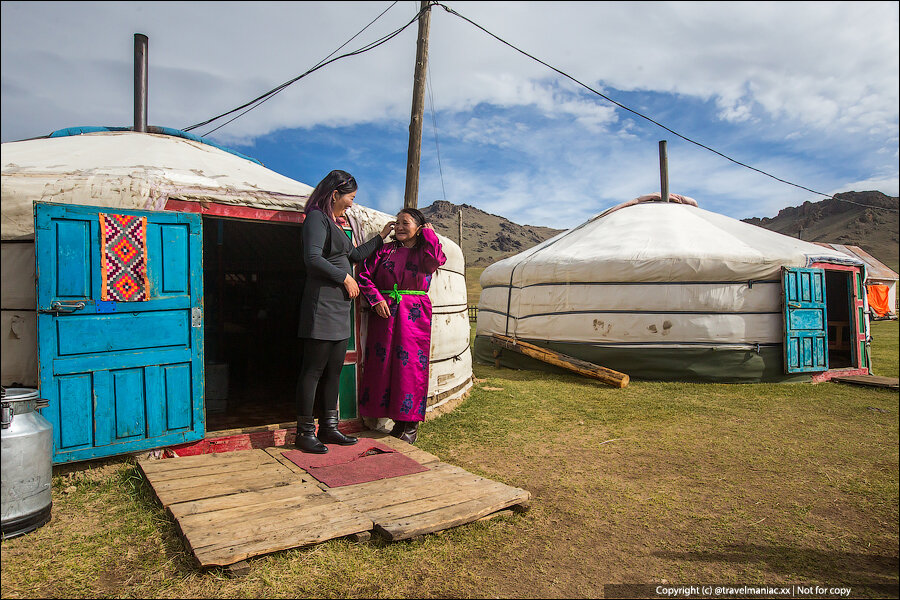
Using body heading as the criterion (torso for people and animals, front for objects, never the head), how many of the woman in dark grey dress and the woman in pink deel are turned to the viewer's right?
1

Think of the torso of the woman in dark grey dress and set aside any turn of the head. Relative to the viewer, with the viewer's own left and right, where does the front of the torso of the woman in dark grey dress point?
facing to the right of the viewer

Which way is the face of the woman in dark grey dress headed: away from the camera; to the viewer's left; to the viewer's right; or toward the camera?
to the viewer's right

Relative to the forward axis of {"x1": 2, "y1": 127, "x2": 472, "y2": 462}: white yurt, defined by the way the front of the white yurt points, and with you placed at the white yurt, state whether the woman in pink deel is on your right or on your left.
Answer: on your left

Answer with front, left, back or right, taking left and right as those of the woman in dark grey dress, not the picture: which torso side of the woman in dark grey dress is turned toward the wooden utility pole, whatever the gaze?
left

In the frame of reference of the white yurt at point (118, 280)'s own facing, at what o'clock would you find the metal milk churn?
The metal milk churn is roughly at 2 o'clock from the white yurt.

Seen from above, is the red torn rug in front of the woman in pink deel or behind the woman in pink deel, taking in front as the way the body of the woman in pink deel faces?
in front

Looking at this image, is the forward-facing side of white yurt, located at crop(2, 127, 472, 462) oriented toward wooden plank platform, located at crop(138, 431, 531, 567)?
yes

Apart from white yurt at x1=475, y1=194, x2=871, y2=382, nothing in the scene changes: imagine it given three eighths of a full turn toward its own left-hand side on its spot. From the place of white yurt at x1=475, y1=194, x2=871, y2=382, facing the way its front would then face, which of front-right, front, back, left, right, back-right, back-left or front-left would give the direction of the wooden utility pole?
back-left

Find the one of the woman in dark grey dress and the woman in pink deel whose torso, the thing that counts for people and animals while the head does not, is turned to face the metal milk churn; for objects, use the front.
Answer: the woman in pink deel

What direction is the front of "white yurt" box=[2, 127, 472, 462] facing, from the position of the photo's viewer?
facing the viewer and to the right of the viewer

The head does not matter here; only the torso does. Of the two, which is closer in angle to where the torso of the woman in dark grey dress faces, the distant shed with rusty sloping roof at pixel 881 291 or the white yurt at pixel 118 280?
the distant shed with rusty sloping roof
